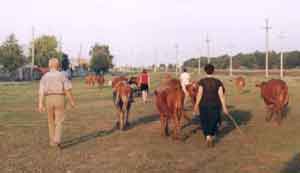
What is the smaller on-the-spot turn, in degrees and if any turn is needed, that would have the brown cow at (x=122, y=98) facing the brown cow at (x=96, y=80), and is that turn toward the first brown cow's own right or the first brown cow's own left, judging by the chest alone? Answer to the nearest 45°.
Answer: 0° — it already faces it

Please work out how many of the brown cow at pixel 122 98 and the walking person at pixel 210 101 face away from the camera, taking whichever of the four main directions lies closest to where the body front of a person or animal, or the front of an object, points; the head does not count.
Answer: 2

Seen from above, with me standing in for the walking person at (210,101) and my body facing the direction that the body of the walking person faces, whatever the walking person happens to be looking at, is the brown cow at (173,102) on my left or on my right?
on my left

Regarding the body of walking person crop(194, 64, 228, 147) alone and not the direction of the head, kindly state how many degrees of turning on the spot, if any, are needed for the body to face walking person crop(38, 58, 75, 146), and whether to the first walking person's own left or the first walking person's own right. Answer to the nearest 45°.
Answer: approximately 90° to the first walking person's own left

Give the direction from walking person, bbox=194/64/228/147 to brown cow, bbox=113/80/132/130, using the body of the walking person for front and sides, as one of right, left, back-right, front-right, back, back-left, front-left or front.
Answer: front-left

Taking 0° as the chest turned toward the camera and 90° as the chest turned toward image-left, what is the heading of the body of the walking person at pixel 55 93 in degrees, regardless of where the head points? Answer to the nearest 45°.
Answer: approximately 180°

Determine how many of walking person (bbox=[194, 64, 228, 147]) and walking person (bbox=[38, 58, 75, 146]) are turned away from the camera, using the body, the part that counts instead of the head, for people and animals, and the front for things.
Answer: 2

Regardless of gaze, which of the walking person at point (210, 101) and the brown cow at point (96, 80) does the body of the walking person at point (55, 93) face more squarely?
the brown cow

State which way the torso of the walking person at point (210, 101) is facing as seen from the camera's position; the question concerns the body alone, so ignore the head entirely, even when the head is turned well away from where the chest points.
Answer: away from the camera

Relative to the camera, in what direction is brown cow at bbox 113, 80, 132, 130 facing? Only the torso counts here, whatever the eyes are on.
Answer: away from the camera
